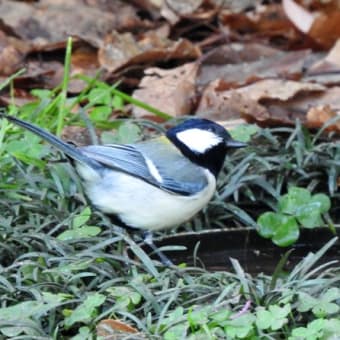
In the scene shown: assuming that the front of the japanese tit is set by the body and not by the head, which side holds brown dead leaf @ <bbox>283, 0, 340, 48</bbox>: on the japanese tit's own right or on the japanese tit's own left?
on the japanese tit's own left

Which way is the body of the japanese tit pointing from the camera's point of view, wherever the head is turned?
to the viewer's right

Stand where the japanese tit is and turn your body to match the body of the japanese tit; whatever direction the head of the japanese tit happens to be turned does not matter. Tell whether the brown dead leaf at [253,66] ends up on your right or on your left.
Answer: on your left

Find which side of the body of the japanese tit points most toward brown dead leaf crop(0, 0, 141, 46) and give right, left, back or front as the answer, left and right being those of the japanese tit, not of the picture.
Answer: left

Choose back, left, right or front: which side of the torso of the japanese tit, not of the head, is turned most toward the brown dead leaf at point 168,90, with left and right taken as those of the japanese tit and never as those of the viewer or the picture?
left

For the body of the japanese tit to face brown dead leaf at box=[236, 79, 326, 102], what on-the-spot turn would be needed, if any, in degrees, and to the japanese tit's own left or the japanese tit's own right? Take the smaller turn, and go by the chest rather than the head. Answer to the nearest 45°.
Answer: approximately 45° to the japanese tit's own left

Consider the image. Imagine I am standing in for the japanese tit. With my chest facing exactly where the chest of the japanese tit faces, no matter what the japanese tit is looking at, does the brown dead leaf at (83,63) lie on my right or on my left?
on my left

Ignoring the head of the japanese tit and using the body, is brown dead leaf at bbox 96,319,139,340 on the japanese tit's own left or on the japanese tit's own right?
on the japanese tit's own right
